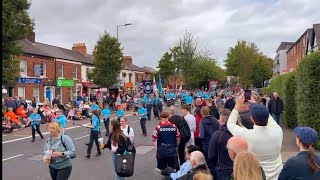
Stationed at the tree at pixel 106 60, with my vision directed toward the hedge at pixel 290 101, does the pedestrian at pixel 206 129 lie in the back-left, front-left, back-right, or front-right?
front-right

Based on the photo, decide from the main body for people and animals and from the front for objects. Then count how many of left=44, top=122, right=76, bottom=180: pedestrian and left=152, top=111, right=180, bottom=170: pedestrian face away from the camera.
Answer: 1

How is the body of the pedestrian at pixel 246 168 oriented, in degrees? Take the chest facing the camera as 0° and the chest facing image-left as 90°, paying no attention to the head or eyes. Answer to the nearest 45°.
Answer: approximately 180°

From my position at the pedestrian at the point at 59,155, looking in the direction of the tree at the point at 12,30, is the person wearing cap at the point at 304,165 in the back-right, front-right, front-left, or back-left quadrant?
back-right

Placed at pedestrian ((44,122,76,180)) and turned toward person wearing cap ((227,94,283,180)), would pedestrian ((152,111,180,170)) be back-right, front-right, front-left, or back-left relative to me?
front-left

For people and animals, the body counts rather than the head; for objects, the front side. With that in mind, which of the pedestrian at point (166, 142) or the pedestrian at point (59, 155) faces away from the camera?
the pedestrian at point (166, 142)

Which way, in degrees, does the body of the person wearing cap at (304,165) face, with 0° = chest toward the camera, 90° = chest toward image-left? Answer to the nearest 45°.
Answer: approximately 135°

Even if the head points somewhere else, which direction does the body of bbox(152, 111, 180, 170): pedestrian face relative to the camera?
away from the camera

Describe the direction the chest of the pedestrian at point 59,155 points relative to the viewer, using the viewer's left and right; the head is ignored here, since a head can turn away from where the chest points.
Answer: facing the viewer and to the left of the viewer

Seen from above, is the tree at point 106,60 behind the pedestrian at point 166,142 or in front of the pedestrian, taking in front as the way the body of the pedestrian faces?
in front

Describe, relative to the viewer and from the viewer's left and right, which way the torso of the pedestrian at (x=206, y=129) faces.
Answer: facing away from the viewer and to the left of the viewer

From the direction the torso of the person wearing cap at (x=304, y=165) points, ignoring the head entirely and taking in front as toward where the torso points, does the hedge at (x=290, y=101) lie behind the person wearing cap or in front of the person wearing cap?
in front

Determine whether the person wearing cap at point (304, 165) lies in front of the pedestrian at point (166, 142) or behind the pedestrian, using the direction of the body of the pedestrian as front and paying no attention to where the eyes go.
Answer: behind

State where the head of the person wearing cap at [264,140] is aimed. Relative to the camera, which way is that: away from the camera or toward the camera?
away from the camera

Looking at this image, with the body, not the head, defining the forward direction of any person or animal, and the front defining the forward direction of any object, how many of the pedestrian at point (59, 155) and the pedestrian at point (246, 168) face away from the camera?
1
